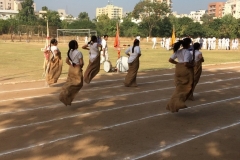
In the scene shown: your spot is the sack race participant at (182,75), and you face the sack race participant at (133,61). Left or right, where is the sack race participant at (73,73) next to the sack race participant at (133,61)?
left

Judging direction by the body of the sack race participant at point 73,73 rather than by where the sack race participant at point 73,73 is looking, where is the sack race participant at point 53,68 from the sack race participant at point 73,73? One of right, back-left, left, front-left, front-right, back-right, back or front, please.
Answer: front-left
